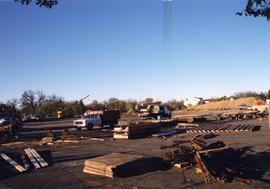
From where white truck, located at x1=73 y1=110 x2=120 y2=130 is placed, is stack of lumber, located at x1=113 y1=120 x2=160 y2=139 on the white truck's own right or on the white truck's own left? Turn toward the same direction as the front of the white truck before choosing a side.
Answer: on the white truck's own left

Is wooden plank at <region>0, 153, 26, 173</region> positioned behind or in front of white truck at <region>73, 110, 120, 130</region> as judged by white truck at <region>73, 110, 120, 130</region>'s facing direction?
in front

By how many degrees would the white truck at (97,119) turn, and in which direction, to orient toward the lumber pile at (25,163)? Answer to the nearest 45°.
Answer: approximately 45° to its left

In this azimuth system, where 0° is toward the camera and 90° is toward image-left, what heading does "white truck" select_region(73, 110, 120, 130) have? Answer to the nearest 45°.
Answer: approximately 45°

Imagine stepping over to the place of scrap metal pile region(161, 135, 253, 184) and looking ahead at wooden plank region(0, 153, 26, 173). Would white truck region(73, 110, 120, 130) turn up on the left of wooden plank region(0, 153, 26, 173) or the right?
right

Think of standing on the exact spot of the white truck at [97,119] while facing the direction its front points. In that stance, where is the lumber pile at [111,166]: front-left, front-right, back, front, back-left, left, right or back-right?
front-left
